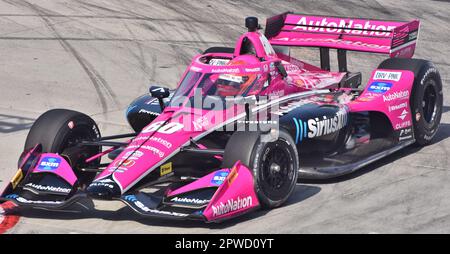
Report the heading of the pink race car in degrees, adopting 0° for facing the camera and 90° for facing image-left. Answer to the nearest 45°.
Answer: approximately 45°
